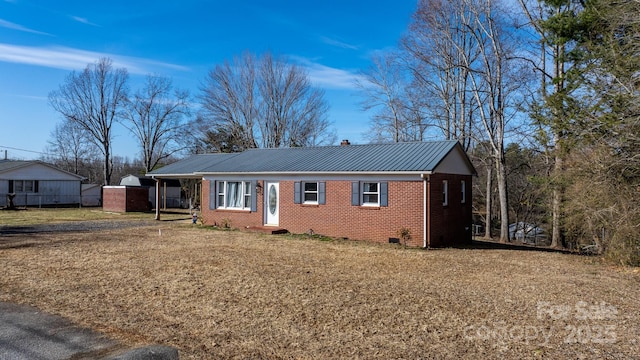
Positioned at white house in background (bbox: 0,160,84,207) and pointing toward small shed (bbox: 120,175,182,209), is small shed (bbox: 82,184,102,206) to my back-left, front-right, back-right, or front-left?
front-left

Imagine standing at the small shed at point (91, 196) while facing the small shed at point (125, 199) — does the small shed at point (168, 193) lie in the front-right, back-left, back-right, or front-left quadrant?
front-left

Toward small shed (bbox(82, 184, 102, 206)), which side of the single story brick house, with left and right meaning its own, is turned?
right

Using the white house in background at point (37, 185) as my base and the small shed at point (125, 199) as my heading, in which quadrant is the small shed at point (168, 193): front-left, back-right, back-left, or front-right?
front-left

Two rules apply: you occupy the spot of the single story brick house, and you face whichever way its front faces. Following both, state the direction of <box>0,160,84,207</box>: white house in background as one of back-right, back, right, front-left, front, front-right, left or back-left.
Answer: right

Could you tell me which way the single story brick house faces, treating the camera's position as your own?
facing the viewer and to the left of the viewer

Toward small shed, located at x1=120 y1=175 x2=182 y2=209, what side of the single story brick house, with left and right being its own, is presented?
right

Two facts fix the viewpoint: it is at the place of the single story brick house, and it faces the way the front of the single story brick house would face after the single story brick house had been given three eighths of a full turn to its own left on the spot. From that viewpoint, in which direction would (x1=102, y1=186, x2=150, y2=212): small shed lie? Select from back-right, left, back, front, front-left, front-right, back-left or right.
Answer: back-left
